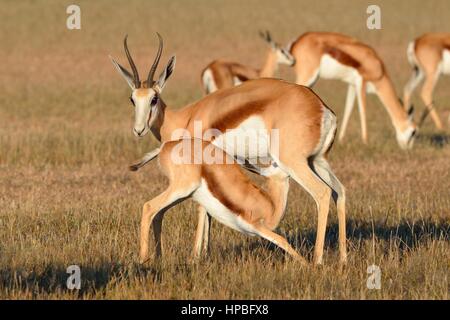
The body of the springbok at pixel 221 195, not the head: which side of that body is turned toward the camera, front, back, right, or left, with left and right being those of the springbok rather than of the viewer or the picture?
right

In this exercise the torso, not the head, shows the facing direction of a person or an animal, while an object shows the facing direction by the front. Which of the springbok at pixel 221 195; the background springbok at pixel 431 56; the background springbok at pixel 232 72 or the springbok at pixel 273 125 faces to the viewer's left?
the springbok at pixel 273 125

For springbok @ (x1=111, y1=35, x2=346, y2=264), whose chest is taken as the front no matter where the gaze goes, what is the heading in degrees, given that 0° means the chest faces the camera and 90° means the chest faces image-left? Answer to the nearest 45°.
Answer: approximately 90°

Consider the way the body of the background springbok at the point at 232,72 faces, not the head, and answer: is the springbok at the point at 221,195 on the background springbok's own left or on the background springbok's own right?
on the background springbok's own right

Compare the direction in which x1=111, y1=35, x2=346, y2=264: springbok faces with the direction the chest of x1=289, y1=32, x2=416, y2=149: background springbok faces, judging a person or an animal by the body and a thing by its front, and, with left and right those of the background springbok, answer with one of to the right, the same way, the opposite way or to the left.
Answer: the opposite way

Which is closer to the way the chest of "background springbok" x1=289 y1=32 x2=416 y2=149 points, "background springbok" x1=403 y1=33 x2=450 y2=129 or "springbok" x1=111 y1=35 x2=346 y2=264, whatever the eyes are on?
the background springbok

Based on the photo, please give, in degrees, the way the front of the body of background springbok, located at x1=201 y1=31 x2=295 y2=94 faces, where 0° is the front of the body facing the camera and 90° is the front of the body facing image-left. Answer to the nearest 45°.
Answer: approximately 270°

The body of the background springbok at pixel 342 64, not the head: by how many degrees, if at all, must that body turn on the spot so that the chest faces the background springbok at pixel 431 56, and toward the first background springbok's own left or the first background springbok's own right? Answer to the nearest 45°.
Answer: approximately 45° to the first background springbok's own left

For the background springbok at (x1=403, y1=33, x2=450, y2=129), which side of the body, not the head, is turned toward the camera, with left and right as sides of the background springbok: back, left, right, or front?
right

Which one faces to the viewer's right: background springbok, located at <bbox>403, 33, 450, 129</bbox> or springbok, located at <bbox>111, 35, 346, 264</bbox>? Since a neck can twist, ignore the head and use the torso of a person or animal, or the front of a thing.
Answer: the background springbok

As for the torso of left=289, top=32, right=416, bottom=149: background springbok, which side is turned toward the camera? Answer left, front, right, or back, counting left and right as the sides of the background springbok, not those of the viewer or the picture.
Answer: right
